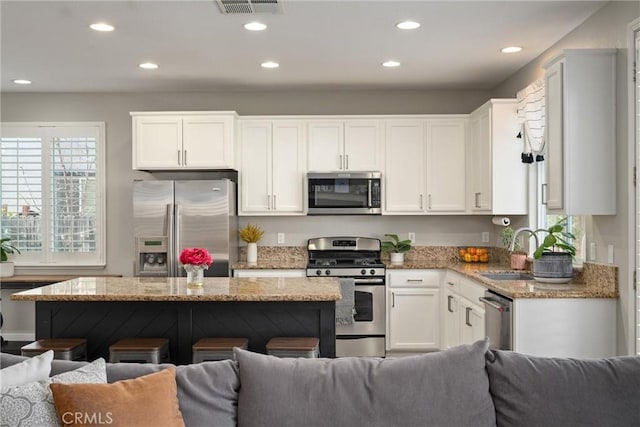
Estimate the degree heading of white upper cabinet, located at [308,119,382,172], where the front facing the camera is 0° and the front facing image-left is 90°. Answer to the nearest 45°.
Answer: approximately 0°

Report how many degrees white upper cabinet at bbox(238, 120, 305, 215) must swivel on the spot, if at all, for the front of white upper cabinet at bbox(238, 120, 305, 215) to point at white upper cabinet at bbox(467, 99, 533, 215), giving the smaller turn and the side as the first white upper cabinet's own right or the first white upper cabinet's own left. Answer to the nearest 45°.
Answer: approximately 45° to the first white upper cabinet's own left

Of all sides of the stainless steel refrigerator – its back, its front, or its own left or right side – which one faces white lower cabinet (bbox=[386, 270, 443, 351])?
left

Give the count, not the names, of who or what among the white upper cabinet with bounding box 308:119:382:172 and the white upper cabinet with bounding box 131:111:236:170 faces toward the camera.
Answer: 2

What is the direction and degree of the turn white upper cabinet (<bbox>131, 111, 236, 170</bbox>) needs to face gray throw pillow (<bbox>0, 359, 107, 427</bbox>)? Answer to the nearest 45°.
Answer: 0° — it already faces it

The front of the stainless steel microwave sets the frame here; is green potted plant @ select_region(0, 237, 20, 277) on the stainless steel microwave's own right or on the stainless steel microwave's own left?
on the stainless steel microwave's own right

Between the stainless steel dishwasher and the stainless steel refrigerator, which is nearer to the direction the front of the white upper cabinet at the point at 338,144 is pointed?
the stainless steel dishwasher
